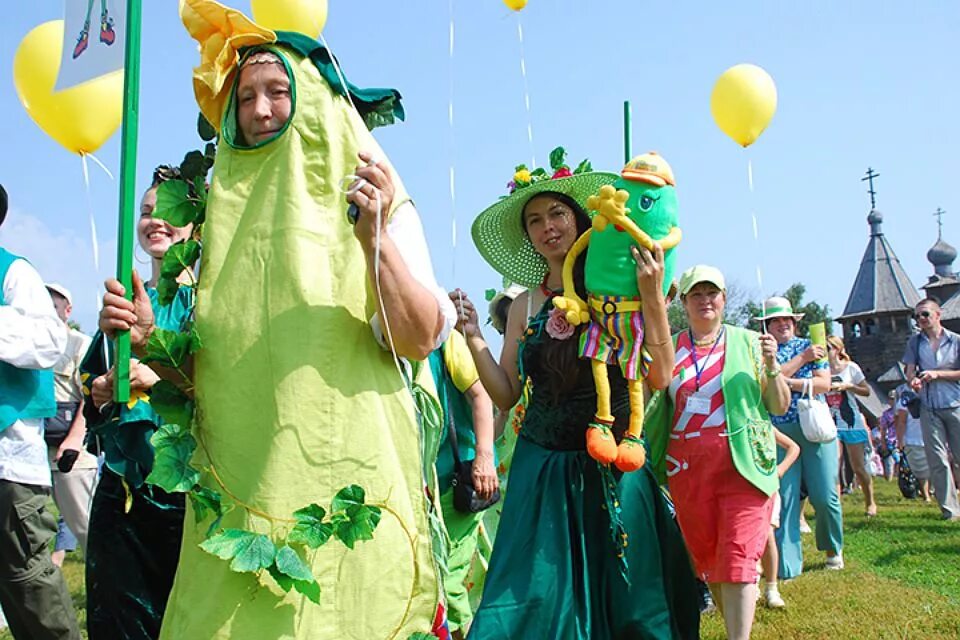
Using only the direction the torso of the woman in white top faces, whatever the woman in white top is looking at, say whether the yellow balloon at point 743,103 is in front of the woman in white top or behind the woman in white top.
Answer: in front

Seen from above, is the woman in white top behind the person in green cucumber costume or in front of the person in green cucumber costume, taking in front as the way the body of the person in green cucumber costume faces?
behind

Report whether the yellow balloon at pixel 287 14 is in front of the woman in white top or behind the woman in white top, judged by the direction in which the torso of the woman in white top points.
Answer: in front

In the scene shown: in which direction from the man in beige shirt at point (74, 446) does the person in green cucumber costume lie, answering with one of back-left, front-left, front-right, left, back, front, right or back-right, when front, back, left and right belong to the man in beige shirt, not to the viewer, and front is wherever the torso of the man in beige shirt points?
front-left

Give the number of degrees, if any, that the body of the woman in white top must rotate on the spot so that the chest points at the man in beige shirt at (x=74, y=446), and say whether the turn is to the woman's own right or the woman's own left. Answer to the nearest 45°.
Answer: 0° — they already face them

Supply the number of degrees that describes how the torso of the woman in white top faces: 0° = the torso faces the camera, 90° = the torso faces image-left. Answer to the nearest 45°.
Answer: approximately 45°

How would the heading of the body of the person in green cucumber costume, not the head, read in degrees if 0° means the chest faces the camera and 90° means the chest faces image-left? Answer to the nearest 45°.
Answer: approximately 45°
